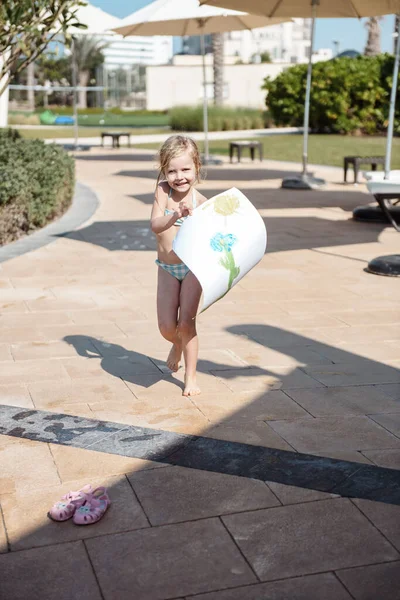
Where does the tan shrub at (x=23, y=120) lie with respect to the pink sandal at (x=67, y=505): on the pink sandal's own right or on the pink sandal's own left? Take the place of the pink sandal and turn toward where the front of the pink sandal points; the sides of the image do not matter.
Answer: on the pink sandal's own right

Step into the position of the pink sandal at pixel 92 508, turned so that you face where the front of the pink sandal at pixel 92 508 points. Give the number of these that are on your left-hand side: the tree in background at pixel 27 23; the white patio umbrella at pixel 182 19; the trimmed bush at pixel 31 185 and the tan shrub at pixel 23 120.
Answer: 0

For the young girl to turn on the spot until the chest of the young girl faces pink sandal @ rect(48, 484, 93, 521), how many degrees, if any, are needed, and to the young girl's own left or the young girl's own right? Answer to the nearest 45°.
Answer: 0° — they already face it

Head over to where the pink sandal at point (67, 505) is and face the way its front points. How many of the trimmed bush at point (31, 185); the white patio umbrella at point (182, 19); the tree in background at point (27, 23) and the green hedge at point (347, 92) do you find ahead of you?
0

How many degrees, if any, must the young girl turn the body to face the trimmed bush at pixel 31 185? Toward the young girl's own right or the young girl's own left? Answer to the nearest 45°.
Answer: approximately 180°

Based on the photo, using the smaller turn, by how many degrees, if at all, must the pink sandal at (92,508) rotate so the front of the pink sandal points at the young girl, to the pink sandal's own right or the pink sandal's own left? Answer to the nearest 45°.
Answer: approximately 135° to the pink sandal's own right

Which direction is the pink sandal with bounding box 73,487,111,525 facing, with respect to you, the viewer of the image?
facing the viewer and to the left of the viewer

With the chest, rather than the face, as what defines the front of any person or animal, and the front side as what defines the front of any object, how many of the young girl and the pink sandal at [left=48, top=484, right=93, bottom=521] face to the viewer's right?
0

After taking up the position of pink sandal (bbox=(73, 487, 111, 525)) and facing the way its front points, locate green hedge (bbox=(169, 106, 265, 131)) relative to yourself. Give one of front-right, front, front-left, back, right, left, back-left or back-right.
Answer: back-right

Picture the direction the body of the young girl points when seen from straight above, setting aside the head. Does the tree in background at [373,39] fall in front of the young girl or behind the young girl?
behind

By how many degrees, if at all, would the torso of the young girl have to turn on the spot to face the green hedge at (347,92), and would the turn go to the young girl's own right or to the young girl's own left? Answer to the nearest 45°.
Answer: approximately 180°

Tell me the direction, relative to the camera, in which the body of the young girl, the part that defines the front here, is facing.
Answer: toward the camera

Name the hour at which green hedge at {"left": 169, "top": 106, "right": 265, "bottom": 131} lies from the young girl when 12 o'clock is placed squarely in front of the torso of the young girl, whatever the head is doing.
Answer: The green hedge is roughly at 6 o'clock from the young girl.

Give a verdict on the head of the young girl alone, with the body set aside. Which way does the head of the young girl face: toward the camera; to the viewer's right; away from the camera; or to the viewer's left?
toward the camera

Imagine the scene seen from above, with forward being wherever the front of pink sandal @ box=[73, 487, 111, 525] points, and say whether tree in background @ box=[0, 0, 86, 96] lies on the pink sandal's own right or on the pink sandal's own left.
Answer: on the pink sandal's own right

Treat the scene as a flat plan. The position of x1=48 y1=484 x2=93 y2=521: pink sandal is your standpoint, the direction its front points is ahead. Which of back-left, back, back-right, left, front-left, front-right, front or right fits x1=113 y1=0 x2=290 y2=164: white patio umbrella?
back-right

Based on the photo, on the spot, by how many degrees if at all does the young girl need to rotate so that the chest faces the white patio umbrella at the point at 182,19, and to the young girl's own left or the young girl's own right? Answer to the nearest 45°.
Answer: approximately 180°
